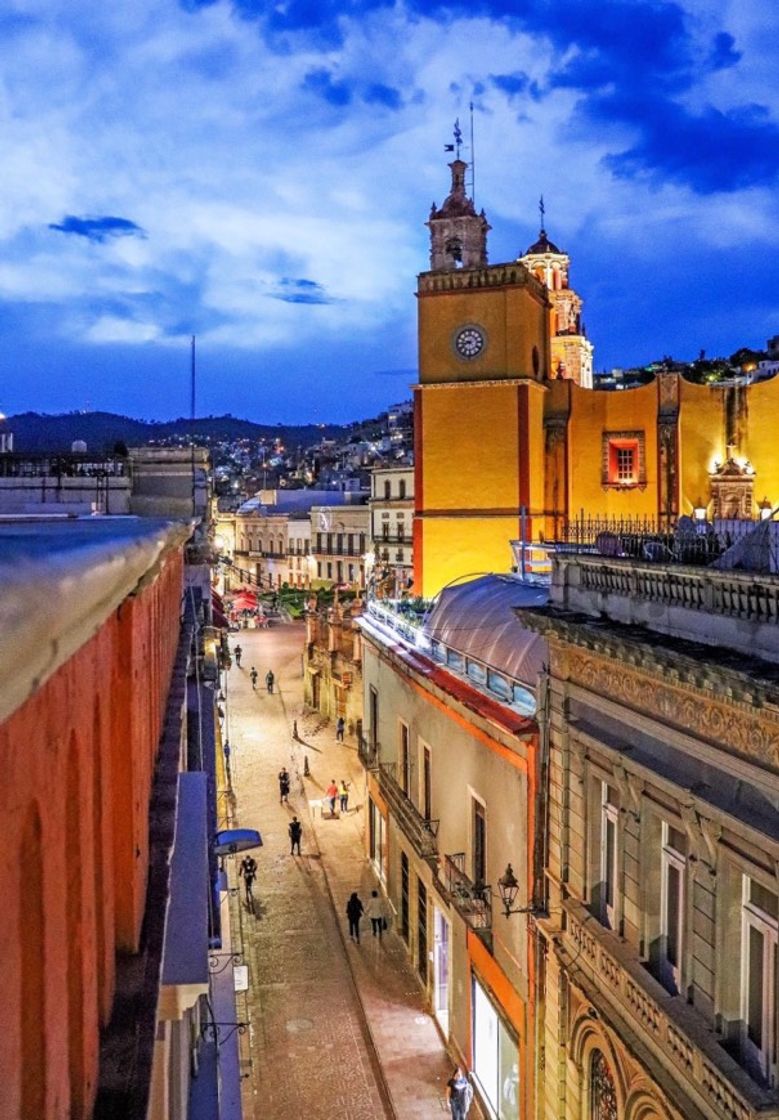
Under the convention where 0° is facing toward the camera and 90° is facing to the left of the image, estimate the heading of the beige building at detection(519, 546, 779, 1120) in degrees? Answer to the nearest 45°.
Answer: approximately 45°

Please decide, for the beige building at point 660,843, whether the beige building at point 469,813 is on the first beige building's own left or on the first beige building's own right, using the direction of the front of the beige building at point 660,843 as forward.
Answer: on the first beige building's own right

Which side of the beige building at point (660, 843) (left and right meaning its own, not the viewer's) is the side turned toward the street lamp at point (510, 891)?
right
